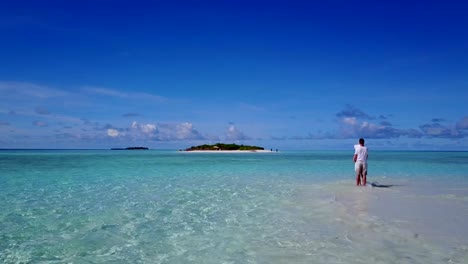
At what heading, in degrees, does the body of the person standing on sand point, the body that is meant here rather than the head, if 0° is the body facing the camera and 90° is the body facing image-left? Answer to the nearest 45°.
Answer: approximately 180°
